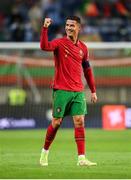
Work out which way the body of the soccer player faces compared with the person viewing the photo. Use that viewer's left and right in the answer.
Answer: facing the viewer and to the right of the viewer
